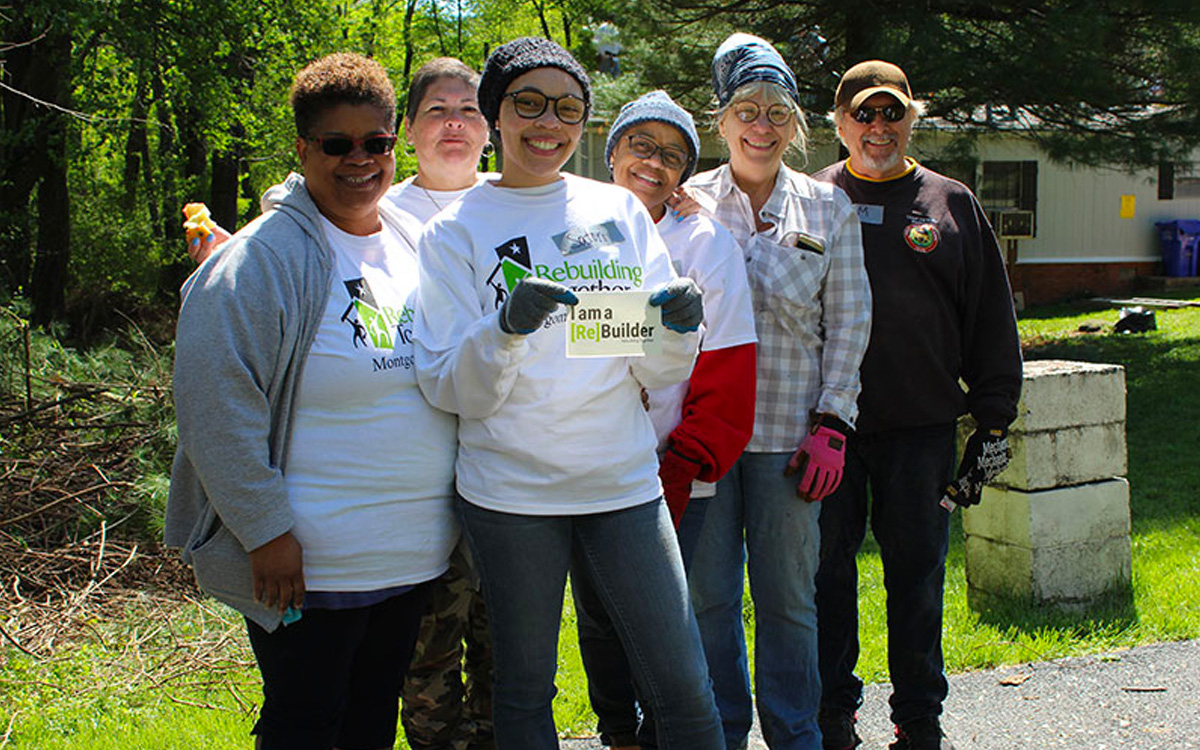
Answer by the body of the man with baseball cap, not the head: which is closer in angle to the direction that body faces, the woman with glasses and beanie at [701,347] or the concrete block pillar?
the woman with glasses and beanie

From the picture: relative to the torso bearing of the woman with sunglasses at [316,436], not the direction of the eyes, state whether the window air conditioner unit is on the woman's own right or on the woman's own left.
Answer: on the woman's own left

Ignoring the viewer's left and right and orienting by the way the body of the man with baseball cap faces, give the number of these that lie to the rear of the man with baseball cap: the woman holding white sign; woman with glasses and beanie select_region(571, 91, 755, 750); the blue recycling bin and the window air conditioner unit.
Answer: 2

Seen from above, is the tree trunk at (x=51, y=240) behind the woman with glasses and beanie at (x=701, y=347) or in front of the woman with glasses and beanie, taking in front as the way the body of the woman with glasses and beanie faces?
behind

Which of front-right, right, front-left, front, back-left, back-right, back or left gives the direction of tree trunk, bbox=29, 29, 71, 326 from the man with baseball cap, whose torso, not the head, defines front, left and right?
back-right

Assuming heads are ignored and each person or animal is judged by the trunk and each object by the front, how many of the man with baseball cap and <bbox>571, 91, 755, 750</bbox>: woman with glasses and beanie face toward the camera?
2

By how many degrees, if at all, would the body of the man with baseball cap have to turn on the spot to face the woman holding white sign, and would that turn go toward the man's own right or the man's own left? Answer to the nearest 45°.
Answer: approximately 45° to the man's own right

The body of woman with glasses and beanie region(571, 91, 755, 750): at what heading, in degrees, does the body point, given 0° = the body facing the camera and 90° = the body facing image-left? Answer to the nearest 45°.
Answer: approximately 0°

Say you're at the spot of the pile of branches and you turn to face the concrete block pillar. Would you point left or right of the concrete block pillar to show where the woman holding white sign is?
right
